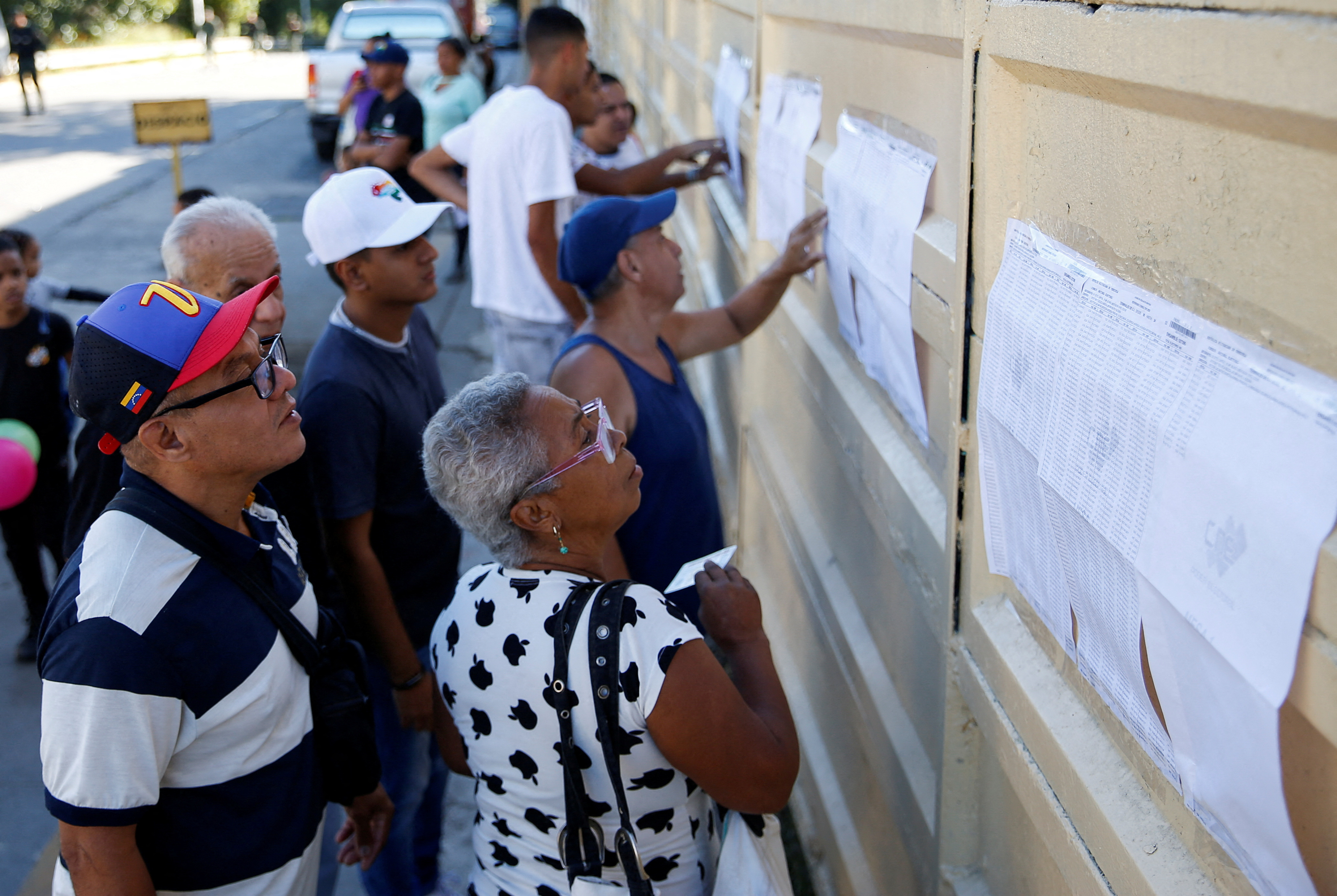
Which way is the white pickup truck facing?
away from the camera

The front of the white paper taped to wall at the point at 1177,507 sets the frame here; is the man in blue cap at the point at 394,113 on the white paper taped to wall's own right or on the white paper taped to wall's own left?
on the white paper taped to wall's own right

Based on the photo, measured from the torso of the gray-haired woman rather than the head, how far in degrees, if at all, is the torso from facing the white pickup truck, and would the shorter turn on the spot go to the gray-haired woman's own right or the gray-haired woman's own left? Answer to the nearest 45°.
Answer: approximately 45° to the gray-haired woman's own left

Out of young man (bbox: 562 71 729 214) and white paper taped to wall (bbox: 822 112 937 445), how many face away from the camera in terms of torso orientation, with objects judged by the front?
0

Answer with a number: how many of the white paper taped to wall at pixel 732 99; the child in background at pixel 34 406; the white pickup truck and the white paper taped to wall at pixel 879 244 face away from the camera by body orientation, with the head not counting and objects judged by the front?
1

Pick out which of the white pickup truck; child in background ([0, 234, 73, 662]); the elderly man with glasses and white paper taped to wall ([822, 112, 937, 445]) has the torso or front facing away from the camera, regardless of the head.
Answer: the white pickup truck

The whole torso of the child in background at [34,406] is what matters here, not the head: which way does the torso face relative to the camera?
toward the camera

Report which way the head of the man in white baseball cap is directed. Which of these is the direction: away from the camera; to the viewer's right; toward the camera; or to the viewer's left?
to the viewer's right

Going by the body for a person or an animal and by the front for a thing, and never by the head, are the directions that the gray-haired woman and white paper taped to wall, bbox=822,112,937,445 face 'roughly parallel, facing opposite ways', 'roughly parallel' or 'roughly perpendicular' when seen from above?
roughly parallel, facing opposite ways

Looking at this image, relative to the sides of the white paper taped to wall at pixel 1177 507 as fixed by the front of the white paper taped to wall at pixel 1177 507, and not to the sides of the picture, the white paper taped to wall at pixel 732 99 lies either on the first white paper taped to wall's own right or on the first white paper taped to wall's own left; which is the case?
on the first white paper taped to wall's own right

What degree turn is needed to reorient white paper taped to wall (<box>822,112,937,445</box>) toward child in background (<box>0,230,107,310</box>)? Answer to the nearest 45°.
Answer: approximately 90° to its right

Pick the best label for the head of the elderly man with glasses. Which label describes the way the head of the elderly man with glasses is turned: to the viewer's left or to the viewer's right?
to the viewer's right

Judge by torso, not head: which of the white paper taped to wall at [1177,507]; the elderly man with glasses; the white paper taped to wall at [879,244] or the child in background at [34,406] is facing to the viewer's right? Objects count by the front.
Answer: the elderly man with glasses

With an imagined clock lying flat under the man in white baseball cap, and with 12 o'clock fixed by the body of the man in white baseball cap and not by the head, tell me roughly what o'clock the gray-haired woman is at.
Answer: The gray-haired woman is roughly at 1 o'clock from the man in white baseball cap.
